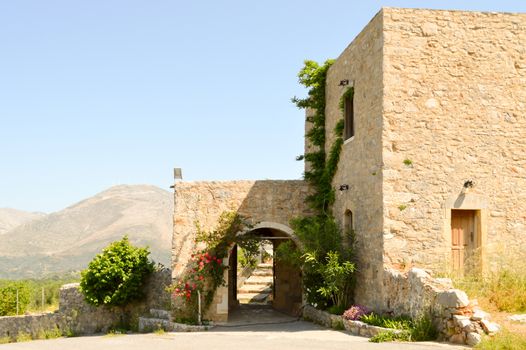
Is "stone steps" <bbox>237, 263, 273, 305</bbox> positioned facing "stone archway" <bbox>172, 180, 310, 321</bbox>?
yes

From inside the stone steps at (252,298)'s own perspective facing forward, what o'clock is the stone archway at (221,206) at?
The stone archway is roughly at 12 o'clock from the stone steps.

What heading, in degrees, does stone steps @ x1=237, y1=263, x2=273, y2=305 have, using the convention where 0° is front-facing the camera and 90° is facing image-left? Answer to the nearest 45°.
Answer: approximately 0°

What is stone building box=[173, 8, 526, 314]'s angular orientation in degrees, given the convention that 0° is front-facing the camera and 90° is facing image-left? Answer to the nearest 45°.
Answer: approximately 0°

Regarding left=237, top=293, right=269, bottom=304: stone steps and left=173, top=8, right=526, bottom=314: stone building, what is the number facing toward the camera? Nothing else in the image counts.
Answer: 2
